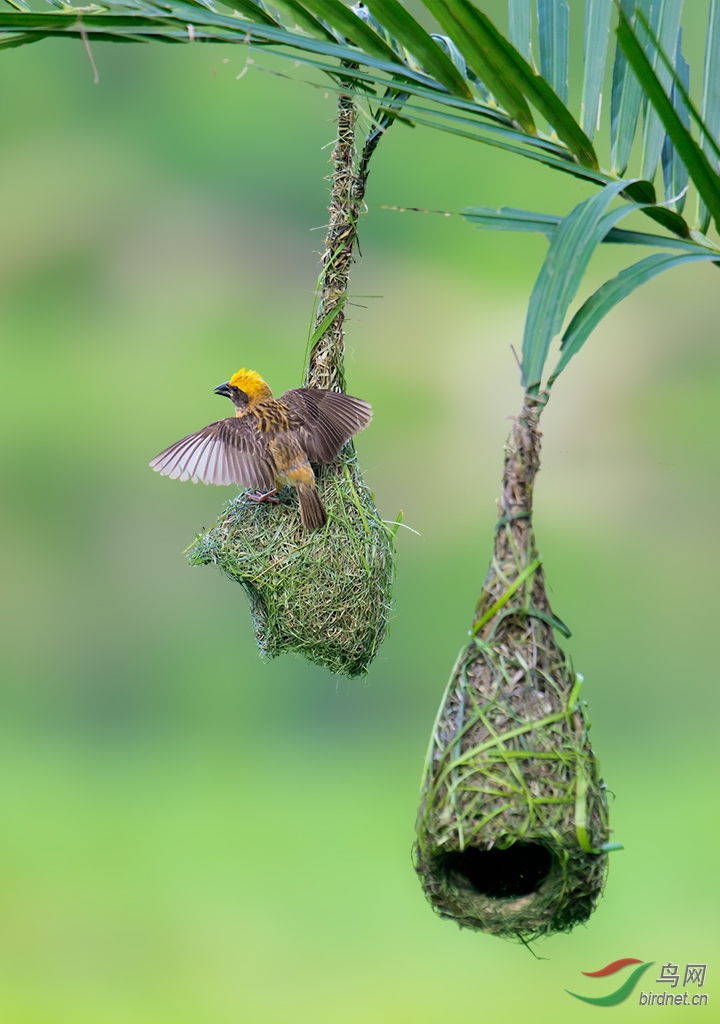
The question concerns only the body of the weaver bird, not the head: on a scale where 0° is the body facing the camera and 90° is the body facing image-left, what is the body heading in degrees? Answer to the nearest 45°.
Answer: approximately 135°
